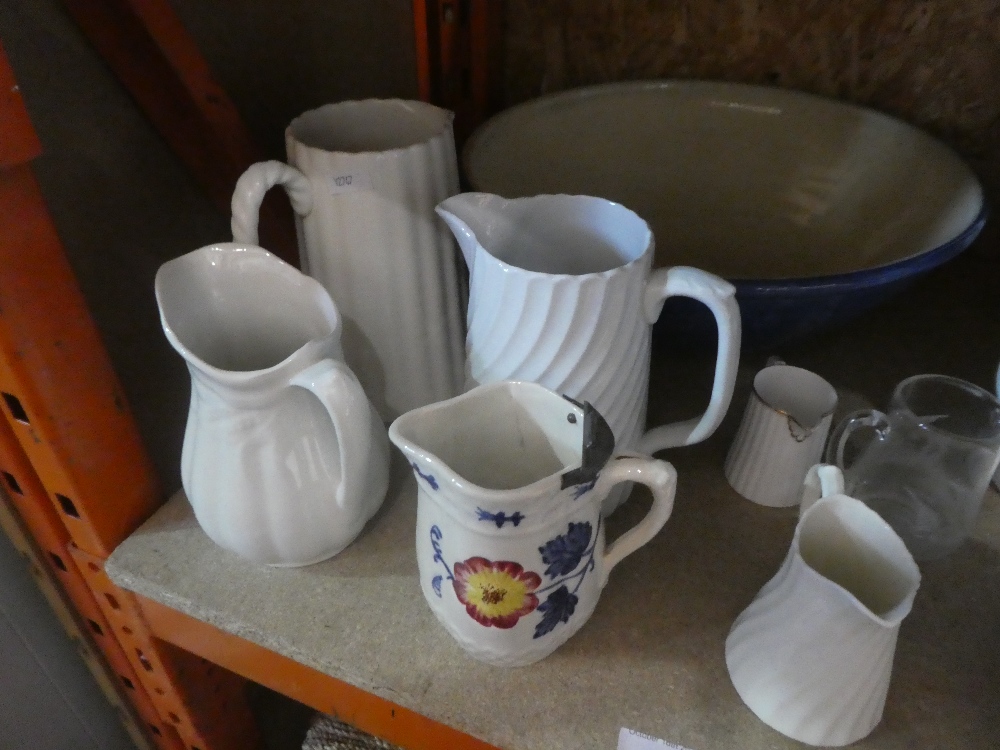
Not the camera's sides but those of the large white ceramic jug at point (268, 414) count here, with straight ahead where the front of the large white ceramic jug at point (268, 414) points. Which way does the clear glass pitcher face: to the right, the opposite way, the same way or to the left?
the opposite way

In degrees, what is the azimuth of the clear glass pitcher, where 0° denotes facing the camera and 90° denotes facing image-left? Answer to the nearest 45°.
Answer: approximately 270°

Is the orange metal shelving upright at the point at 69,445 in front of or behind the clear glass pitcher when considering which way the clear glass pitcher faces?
behind

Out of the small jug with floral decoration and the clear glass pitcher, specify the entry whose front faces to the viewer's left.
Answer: the small jug with floral decoration

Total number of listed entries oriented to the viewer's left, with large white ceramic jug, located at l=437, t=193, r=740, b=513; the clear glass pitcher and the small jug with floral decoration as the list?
2

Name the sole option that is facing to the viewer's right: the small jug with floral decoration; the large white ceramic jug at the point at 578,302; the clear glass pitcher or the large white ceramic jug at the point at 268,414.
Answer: the clear glass pitcher

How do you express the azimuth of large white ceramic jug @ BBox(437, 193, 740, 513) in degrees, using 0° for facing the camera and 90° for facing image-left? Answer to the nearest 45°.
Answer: approximately 90°

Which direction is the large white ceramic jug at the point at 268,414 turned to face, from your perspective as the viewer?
facing away from the viewer and to the left of the viewer
